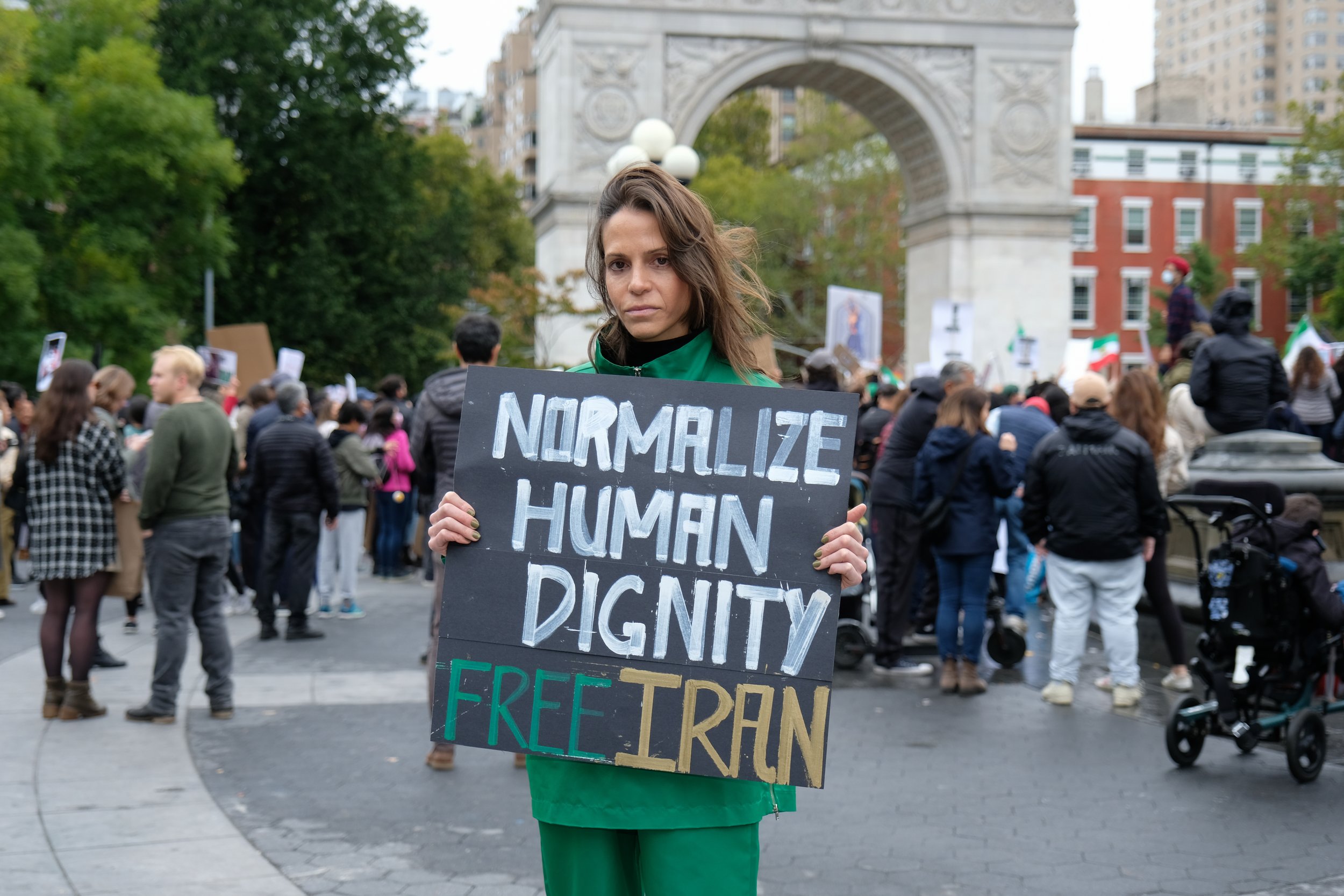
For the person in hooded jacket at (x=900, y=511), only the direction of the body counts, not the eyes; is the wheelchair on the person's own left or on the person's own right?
on the person's own right

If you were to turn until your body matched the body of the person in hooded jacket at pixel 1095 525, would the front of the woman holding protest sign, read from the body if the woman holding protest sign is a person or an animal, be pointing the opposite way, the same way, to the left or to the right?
the opposite way

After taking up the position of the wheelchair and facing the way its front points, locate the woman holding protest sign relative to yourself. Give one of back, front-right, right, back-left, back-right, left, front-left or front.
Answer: back-right

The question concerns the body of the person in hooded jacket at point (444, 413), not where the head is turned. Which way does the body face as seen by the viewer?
away from the camera

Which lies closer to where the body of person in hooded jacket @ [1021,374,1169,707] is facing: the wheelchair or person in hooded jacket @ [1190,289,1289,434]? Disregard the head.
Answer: the person in hooded jacket

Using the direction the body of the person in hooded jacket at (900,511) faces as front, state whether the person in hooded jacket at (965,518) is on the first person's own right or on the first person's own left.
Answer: on the first person's own right

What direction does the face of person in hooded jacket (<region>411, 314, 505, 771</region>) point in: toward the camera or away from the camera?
away from the camera

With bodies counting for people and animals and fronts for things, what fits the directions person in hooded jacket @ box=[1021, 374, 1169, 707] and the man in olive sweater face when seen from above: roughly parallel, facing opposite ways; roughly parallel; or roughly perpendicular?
roughly perpendicular
